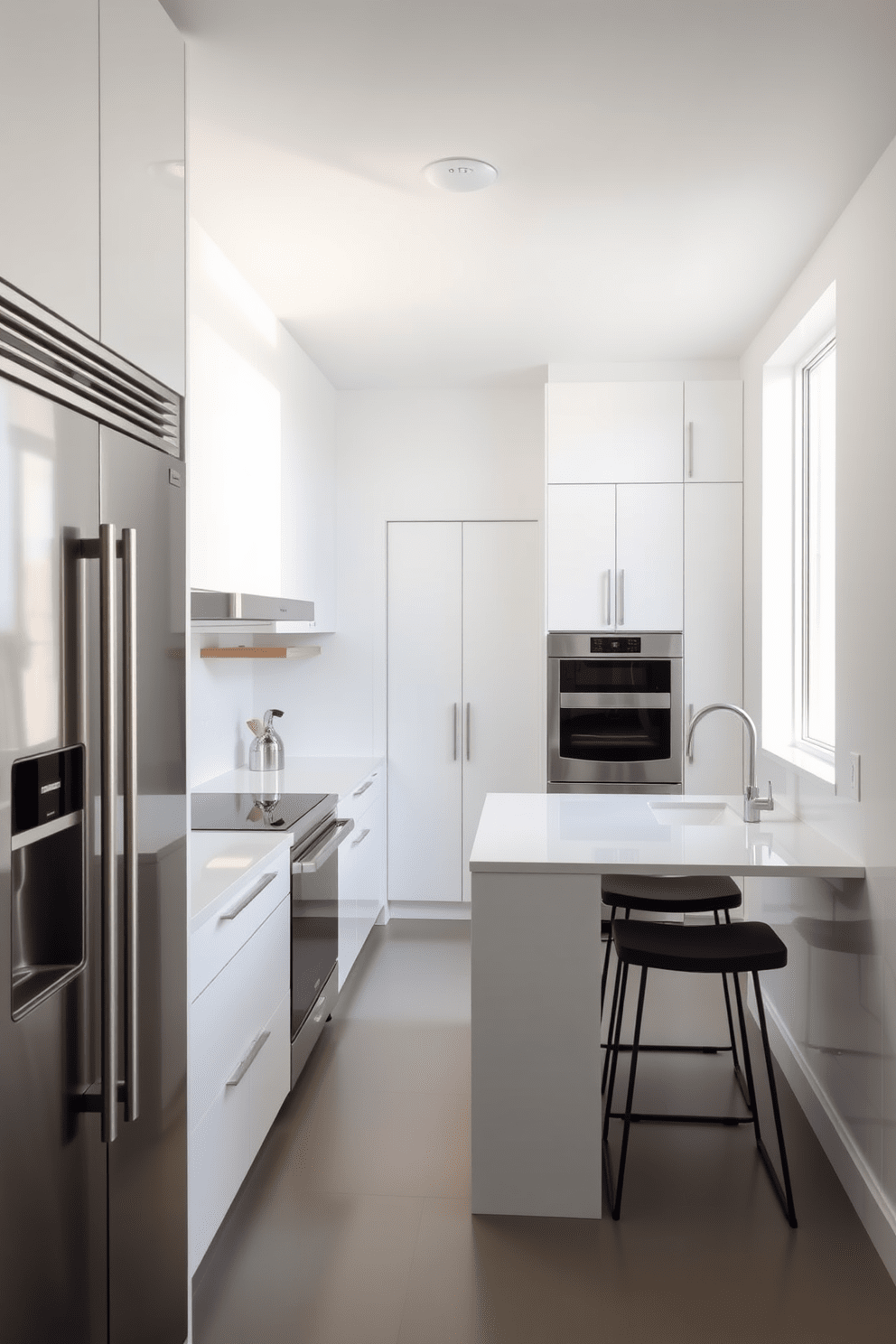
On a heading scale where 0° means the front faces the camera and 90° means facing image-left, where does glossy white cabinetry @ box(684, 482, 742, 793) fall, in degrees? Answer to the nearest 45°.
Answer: approximately 0°

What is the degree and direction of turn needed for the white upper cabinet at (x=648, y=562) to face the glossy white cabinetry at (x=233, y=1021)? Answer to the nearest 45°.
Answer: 0° — it already faces it

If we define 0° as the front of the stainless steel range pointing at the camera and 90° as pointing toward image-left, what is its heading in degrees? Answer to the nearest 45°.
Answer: approximately 270°

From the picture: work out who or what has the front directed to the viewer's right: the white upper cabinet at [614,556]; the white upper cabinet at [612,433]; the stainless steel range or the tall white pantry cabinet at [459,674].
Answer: the stainless steel range

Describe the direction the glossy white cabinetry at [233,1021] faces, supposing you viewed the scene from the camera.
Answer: facing to the right of the viewer

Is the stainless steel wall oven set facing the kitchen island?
yes

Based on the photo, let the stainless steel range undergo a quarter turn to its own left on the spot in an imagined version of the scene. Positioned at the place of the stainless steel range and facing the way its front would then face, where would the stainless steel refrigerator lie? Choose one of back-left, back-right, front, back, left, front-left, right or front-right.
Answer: back

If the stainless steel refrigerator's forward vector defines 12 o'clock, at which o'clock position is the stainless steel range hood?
The stainless steel range hood is roughly at 8 o'clock from the stainless steel refrigerator.

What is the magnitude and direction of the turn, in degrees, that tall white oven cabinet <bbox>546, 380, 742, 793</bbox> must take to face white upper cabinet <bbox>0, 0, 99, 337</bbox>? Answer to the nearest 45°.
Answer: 0° — it already faces it

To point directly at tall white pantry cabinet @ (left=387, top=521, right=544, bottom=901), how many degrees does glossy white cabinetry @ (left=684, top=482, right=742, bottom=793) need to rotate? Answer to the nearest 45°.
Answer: approximately 90° to its right
